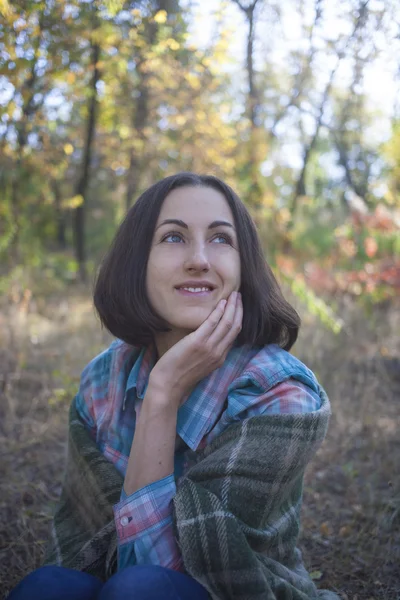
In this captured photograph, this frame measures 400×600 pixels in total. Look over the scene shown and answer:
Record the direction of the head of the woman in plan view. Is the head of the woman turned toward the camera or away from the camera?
toward the camera

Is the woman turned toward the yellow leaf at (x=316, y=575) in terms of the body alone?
no

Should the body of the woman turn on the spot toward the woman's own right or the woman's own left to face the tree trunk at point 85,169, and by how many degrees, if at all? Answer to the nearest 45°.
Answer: approximately 135° to the woman's own right

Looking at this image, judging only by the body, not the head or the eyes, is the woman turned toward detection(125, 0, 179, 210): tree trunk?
no

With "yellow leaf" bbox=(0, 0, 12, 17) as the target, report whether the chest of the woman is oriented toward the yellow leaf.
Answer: no

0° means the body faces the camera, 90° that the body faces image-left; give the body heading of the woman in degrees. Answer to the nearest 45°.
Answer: approximately 45°
